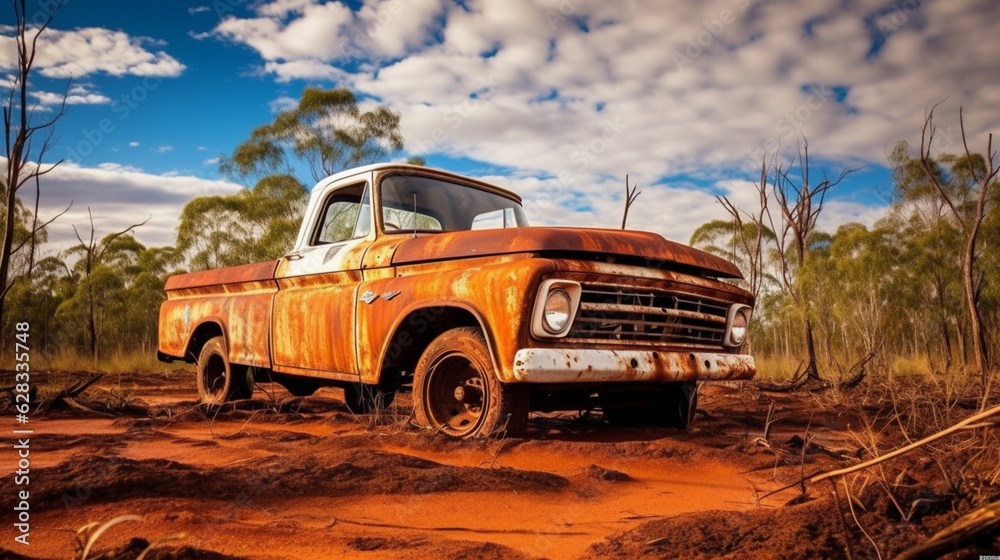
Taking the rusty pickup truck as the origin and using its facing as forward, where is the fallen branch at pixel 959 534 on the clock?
The fallen branch is roughly at 1 o'clock from the rusty pickup truck.

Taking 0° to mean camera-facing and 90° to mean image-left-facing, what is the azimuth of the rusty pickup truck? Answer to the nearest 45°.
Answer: approximately 315°
